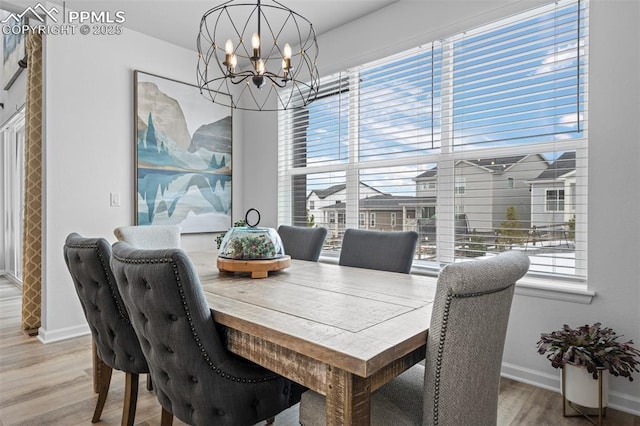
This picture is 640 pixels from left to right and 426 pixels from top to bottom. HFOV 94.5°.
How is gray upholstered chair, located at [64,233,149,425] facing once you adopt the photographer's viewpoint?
facing away from the viewer and to the right of the viewer

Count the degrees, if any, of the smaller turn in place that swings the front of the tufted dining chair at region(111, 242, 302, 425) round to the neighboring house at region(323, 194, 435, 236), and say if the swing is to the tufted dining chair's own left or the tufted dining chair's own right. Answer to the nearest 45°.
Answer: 0° — it already faces it

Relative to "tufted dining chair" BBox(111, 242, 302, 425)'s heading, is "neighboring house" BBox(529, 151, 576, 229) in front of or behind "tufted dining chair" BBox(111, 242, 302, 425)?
in front

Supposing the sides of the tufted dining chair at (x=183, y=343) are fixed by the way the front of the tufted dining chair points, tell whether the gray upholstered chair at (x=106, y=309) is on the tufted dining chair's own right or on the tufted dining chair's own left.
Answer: on the tufted dining chair's own left

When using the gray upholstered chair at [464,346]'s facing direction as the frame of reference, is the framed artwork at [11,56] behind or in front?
in front

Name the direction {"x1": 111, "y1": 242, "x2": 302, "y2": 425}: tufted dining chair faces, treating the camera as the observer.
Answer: facing away from the viewer and to the right of the viewer

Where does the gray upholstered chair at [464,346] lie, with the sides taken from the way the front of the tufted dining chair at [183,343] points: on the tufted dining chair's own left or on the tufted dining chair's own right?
on the tufted dining chair's own right
